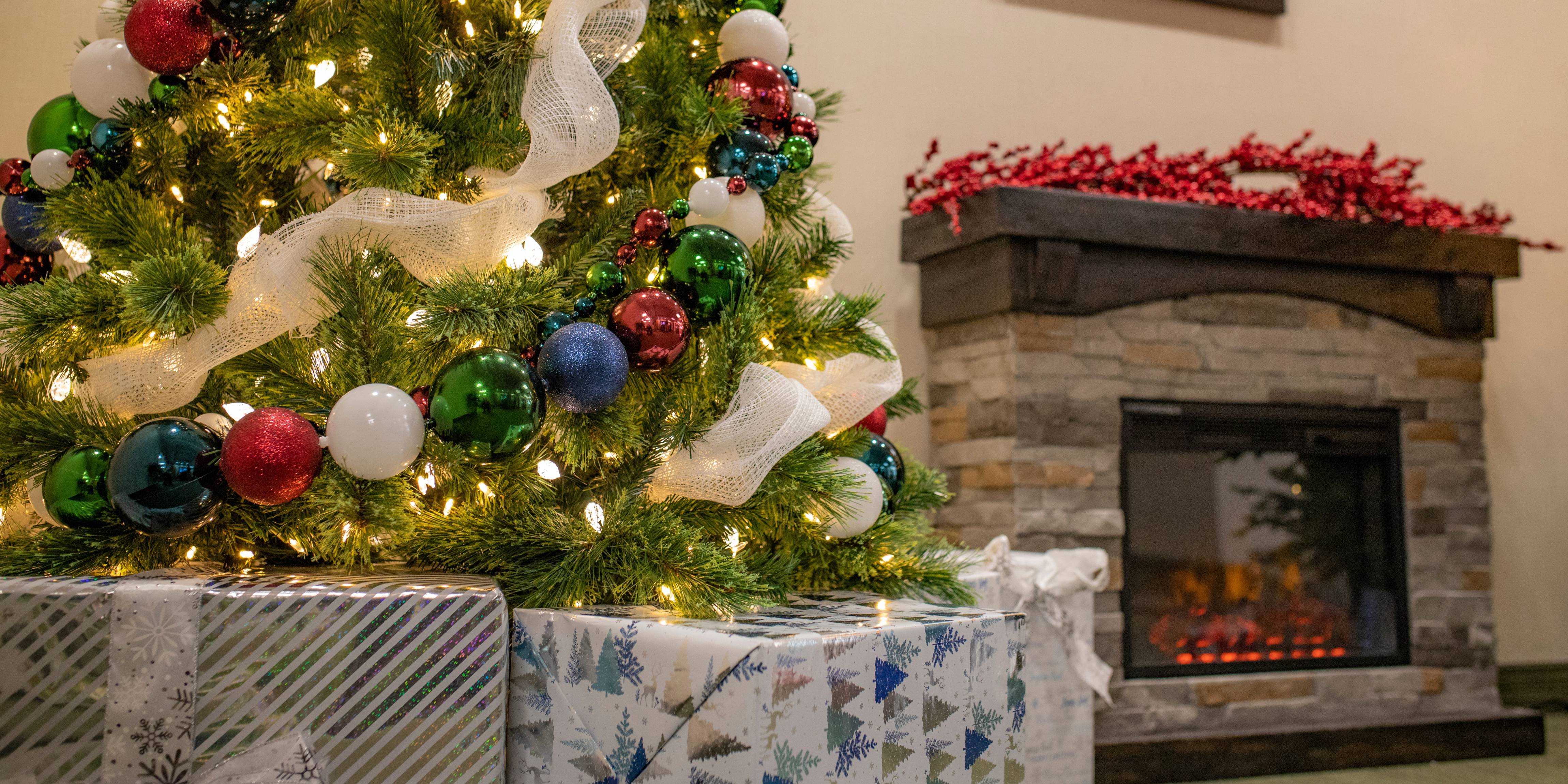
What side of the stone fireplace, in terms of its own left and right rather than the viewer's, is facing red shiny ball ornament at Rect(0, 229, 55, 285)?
right

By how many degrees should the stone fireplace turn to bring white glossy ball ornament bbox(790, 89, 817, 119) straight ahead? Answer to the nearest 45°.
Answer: approximately 45° to its right

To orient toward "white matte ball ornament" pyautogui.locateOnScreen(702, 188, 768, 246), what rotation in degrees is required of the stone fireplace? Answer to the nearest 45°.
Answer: approximately 45° to its right

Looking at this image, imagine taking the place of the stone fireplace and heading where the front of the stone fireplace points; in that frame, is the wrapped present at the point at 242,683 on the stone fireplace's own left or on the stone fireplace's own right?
on the stone fireplace's own right

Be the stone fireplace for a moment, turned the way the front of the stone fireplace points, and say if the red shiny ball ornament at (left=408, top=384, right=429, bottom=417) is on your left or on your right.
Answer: on your right

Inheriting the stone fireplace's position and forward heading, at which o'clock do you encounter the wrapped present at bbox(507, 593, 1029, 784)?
The wrapped present is roughly at 2 o'clock from the stone fireplace.

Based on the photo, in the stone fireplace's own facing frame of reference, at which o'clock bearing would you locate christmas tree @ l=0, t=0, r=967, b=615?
The christmas tree is roughly at 2 o'clock from the stone fireplace.

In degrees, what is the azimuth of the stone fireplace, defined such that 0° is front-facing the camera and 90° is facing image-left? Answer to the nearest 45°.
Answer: approximately 315°

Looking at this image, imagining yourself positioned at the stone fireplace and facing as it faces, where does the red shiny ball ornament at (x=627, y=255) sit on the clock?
The red shiny ball ornament is roughly at 2 o'clock from the stone fireplace.

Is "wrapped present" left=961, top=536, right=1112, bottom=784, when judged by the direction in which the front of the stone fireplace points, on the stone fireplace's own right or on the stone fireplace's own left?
on the stone fireplace's own right

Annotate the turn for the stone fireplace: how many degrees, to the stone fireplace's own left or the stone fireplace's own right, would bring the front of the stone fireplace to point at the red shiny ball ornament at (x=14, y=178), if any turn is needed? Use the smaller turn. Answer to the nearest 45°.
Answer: approximately 90° to the stone fireplace's own right
